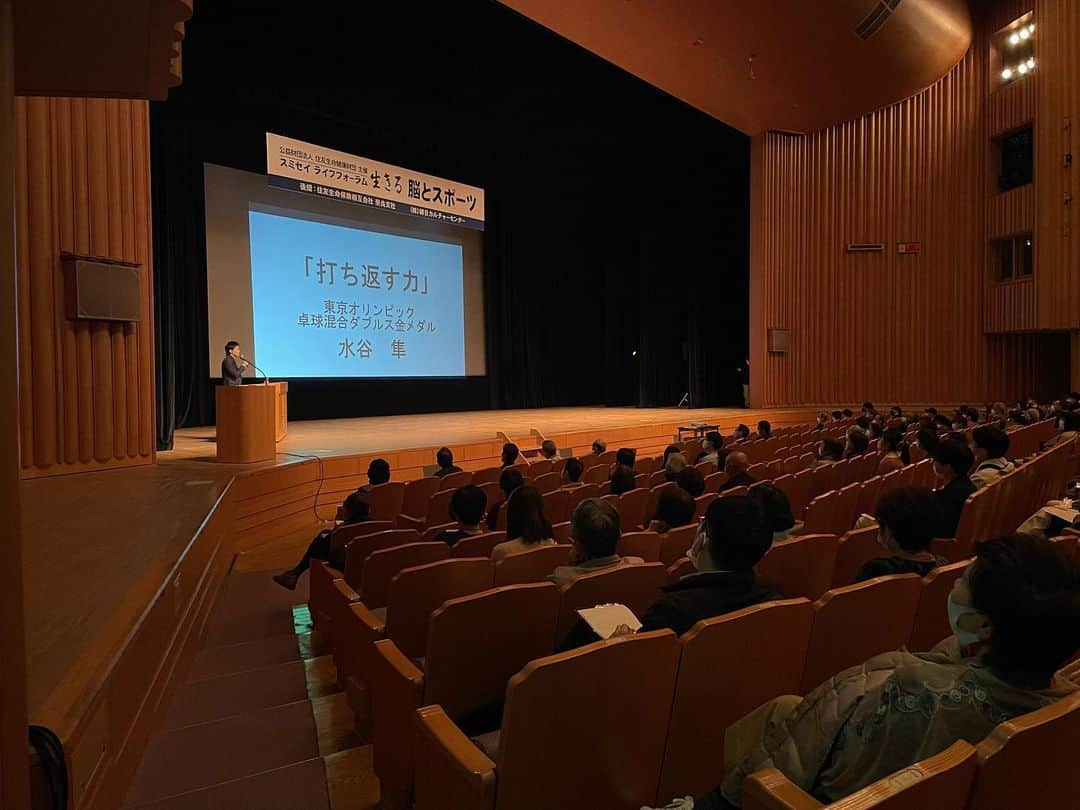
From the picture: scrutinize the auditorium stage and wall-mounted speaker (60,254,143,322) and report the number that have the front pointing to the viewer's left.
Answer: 0

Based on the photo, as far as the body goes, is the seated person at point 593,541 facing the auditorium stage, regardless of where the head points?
yes

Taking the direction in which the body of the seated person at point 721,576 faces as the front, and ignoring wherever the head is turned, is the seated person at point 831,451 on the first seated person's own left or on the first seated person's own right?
on the first seated person's own right

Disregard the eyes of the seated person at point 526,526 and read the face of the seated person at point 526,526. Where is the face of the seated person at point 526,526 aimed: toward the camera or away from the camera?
away from the camera

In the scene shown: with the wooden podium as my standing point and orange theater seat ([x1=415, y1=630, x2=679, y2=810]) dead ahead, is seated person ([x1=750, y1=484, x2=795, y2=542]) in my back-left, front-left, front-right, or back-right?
front-left

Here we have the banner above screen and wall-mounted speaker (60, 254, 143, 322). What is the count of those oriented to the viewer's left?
0

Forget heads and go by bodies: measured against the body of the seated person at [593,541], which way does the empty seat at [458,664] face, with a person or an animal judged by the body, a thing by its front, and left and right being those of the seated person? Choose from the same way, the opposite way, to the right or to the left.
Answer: the same way

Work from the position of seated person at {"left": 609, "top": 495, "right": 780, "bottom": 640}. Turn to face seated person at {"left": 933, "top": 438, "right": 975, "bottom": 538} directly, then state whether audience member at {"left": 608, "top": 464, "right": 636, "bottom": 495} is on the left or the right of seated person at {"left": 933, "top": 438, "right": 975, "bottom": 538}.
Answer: left

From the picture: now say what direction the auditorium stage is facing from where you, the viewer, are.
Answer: facing the viewer and to the right of the viewer

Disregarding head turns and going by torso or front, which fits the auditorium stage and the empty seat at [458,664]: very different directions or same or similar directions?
very different directions

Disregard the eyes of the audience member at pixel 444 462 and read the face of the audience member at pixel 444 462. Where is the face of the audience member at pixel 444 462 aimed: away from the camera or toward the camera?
away from the camera

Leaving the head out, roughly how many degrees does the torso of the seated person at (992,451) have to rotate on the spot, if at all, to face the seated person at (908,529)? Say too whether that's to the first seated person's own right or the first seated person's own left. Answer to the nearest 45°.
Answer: approximately 135° to the first seated person's own left

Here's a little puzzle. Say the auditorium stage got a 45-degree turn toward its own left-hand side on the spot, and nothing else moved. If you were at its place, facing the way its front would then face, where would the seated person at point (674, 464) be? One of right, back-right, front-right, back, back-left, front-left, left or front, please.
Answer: front

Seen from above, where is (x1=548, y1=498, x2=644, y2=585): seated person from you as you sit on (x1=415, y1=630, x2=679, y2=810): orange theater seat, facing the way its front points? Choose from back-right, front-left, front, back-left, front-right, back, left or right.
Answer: front-right

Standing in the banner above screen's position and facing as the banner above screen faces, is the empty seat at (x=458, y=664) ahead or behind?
ahead

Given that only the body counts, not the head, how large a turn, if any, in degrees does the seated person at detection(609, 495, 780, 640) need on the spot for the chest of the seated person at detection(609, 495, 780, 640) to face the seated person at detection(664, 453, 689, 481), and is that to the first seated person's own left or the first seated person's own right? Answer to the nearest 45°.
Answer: approximately 45° to the first seated person's own right

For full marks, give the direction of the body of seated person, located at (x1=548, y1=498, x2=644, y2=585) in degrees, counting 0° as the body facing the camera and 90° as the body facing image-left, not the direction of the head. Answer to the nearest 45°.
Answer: approximately 135°

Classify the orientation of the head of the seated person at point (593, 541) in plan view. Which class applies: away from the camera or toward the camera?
away from the camera

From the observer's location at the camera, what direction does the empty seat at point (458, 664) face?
facing away from the viewer and to the left of the viewer

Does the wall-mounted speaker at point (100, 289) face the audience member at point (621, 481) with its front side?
yes
